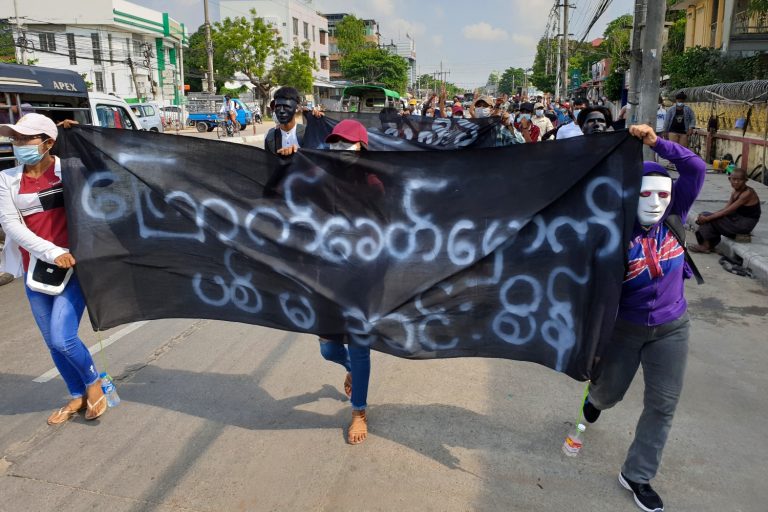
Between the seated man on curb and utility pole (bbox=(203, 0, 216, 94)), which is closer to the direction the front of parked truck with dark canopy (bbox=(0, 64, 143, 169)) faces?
the seated man on curb

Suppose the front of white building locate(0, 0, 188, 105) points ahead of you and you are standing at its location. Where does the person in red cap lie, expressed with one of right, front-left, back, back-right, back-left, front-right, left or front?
front-right

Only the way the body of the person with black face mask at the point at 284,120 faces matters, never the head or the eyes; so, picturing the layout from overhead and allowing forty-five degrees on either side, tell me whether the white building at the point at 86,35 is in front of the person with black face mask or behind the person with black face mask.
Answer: behind

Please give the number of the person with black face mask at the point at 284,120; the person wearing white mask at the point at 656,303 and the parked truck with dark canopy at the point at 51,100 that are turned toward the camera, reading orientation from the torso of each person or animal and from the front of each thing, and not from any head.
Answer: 2

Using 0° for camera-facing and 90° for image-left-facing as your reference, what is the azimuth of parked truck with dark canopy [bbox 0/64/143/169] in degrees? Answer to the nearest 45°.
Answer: approximately 270°

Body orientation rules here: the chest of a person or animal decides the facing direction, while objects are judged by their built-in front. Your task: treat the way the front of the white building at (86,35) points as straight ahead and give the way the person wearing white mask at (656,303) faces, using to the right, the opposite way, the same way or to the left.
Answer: to the right

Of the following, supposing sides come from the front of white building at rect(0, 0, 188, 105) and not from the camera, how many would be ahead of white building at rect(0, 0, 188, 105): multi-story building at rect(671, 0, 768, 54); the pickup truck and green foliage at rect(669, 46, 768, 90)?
3

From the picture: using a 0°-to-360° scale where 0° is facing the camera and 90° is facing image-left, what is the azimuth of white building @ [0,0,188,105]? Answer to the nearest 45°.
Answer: approximately 315°

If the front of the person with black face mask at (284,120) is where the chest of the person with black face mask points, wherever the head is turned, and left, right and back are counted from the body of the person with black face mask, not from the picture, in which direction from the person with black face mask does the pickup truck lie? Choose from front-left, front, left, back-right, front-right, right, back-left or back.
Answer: back

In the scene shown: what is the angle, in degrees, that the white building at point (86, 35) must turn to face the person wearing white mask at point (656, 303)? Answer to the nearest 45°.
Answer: approximately 45° to its right
